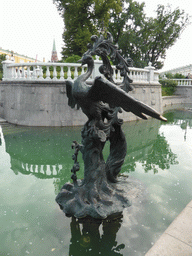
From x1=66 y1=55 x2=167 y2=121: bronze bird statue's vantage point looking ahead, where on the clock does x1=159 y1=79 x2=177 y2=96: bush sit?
The bush is roughly at 5 o'clock from the bronze bird statue.

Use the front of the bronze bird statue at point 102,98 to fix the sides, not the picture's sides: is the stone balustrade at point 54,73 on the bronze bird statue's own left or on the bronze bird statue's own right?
on the bronze bird statue's own right

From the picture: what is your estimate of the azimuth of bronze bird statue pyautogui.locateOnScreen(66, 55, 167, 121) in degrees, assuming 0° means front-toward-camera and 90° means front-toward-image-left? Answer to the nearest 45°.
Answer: approximately 45°

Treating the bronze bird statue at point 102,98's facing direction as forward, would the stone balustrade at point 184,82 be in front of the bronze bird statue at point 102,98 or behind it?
behind

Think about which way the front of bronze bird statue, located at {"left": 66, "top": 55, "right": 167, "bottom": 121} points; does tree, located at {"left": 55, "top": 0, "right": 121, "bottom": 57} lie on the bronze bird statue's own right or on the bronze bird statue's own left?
on the bronze bird statue's own right

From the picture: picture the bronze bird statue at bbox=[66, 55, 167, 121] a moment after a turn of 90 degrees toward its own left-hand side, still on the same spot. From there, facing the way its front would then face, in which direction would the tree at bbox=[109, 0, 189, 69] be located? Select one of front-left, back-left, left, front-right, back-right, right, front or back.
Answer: back-left
